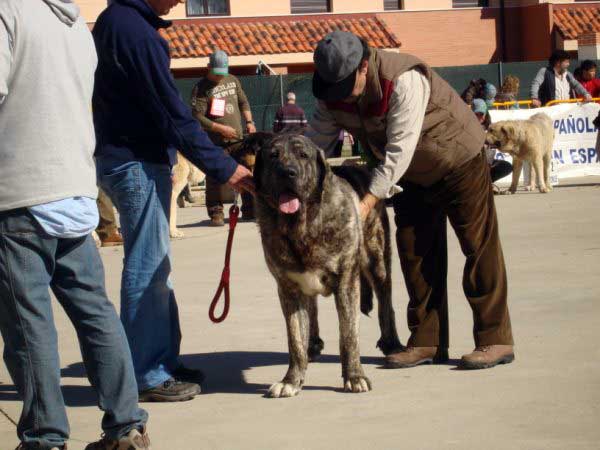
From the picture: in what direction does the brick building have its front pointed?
toward the camera

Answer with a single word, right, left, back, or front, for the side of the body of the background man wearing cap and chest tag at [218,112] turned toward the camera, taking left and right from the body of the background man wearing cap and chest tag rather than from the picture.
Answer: front

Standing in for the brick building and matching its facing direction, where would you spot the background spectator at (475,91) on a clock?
The background spectator is roughly at 12 o'clock from the brick building.

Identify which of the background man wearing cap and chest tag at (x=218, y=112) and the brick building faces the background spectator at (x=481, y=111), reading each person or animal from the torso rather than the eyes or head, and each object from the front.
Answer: the brick building

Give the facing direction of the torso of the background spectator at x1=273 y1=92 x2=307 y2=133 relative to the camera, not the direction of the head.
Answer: away from the camera

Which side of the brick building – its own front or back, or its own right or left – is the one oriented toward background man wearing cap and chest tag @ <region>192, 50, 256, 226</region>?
front

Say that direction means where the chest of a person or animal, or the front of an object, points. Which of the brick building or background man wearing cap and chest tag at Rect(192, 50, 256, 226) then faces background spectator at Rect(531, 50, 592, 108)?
the brick building

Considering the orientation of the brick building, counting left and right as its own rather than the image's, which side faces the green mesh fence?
front

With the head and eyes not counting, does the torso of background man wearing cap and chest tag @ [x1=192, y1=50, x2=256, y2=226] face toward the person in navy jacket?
yes

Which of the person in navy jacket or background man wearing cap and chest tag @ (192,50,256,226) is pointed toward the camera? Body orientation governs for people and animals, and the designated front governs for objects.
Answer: the background man wearing cap and chest tag

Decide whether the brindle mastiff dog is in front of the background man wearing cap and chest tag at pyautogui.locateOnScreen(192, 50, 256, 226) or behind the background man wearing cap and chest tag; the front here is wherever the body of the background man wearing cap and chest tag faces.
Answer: in front

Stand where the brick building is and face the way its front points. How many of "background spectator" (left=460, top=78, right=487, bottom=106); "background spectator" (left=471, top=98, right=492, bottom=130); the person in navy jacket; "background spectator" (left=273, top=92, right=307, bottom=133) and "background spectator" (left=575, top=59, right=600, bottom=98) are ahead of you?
5

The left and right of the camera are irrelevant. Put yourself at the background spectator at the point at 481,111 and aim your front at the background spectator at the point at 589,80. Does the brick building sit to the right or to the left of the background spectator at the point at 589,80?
left

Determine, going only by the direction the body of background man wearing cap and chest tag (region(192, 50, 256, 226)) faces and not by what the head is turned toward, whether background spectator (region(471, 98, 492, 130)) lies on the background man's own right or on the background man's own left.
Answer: on the background man's own left

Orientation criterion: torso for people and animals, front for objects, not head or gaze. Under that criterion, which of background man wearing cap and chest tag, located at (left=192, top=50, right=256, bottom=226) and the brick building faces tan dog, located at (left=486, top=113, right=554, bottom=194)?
the brick building
